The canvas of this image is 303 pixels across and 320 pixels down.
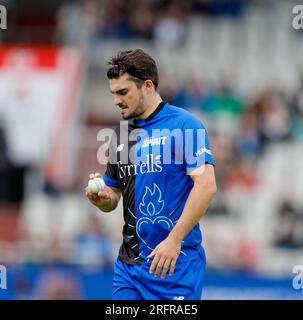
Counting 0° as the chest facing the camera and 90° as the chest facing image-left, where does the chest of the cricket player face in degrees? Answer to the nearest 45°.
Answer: approximately 45°

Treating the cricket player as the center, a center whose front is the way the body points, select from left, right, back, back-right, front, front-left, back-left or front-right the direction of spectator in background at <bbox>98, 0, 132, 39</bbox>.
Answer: back-right

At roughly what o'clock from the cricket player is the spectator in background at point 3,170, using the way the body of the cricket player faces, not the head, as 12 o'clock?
The spectator in background is roughly at 4 o'clock from the cricket player.

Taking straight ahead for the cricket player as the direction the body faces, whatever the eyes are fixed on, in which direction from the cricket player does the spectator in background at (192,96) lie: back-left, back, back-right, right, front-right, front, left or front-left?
back-right

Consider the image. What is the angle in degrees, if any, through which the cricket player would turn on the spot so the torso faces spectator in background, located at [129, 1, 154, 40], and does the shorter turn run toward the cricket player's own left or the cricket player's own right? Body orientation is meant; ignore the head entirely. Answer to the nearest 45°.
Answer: approximately 135° to the cricket player's own right

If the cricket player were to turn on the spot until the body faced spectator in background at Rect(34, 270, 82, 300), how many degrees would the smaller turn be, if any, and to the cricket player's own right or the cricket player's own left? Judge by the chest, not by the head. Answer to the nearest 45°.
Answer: approximately 135° to the cricket player's own right
